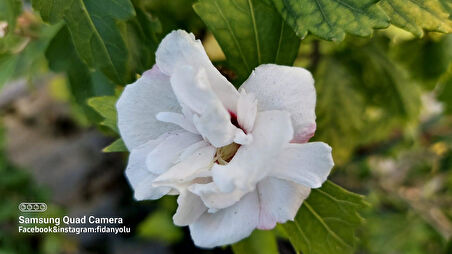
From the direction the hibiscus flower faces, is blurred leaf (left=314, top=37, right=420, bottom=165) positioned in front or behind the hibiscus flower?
behind

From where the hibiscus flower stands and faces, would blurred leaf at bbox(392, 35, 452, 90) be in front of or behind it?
behind

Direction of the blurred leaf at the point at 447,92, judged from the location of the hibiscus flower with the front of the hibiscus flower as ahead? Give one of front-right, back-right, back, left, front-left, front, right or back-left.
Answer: back-left

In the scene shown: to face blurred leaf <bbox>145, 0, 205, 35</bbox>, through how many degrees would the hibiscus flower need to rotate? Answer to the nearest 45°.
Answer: approximately 180°

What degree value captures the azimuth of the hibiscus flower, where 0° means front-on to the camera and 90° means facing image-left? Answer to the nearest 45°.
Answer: approximately 0°

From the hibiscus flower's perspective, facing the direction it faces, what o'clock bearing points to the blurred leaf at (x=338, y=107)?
The blurred leaf is roughly at 7 o'clock from the hibiscus flower.
